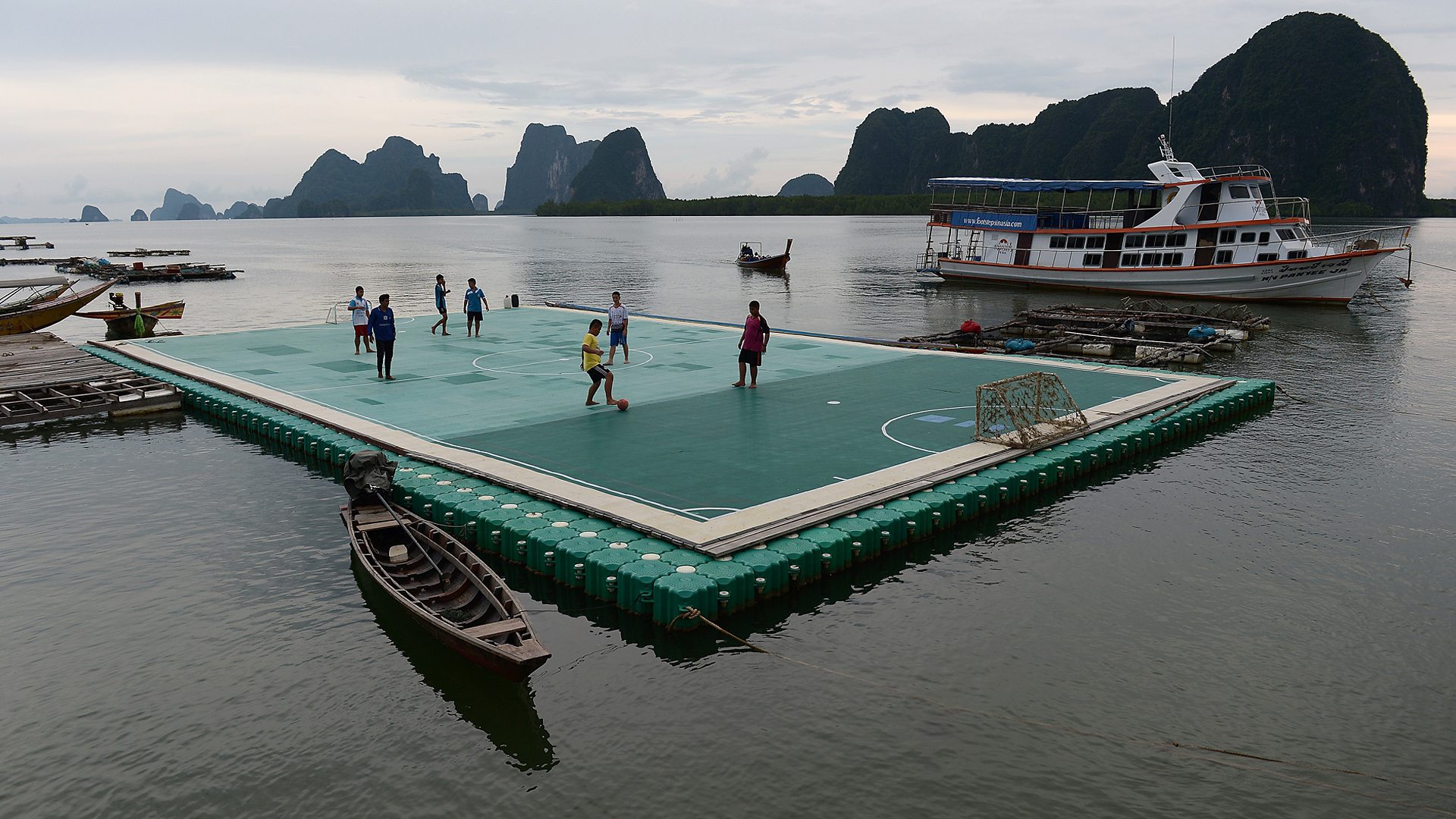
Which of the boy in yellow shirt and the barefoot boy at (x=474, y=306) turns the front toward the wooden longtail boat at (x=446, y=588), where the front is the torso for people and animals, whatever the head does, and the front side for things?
the barefoot boy

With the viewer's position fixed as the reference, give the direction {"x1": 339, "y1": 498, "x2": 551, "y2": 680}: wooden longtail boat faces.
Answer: facing the viewer and to the right of the viewer

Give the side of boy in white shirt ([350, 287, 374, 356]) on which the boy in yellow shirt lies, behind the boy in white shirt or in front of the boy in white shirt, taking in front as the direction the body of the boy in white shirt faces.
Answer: in front

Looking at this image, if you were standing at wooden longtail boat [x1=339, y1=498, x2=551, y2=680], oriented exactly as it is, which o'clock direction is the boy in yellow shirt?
The boy in yellow shirt is roughly at 8 o'clock from the wooden longtail boat.

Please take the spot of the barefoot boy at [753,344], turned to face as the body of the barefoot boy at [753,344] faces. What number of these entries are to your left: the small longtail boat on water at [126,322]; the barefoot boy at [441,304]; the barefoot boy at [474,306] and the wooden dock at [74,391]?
0

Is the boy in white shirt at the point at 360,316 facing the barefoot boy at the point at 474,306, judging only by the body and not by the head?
no

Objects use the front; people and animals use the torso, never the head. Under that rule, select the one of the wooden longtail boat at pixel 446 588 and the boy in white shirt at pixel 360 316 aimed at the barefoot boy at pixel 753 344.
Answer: the boy in white shirt

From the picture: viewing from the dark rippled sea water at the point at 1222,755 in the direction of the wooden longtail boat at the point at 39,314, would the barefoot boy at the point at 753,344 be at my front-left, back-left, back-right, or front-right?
front-right

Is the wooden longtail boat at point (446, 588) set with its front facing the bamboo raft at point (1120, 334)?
no

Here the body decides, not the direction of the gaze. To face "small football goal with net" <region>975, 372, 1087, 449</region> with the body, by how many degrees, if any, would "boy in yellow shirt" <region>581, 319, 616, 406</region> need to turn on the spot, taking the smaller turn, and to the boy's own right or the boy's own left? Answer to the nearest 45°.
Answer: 0° — they already face it

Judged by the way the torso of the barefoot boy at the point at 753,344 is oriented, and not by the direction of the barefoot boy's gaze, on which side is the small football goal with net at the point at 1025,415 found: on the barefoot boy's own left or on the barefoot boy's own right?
on the barefoot boy's own left

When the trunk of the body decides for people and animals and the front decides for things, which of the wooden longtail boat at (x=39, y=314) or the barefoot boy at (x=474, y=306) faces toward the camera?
the barefoot boy

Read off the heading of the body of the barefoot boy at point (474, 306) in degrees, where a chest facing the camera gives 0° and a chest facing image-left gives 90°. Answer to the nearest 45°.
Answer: approximately 0°

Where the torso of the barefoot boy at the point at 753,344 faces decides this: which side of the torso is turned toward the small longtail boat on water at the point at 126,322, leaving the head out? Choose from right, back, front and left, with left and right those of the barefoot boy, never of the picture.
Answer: right

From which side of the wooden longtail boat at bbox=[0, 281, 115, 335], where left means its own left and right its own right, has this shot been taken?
right

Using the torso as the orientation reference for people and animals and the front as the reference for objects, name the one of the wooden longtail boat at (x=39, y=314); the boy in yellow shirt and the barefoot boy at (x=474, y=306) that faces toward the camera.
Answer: the barefoot boy

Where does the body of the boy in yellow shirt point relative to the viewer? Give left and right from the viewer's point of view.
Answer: facing to the right of the viewer
